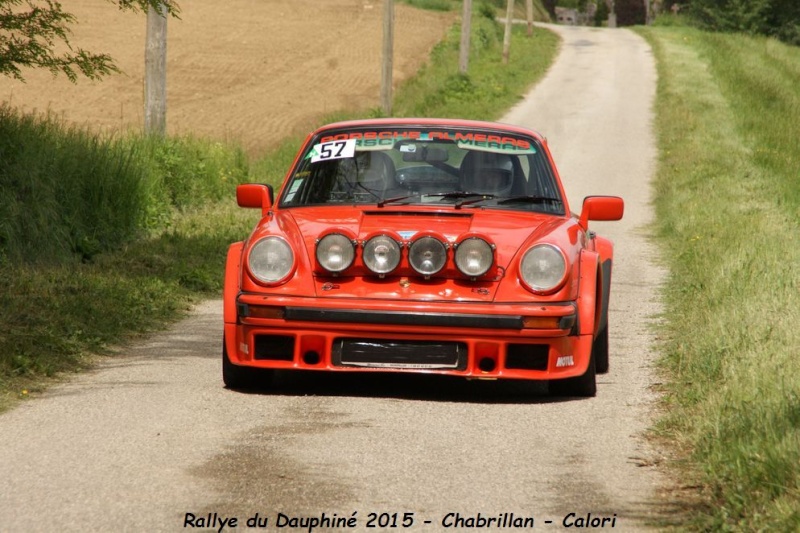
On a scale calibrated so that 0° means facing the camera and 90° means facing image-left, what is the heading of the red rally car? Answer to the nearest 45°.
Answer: approximately 0°

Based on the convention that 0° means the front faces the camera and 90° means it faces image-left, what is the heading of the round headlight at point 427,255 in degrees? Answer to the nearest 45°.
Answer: approximately 0°

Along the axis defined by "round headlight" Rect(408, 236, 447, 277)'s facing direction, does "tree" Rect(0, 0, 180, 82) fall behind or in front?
behind

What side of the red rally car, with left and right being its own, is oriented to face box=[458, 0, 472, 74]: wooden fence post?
back

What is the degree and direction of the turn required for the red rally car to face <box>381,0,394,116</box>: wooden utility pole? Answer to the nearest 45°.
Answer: approximately 180°

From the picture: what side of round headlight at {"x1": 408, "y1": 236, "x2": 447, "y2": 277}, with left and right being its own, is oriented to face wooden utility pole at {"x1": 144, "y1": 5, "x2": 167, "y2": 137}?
back

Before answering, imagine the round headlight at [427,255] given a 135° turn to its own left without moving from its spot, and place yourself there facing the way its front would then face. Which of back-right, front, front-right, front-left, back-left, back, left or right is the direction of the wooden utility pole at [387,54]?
front-left

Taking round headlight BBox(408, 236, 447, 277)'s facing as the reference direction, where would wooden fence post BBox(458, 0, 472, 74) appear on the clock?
The wooden fence post is roughly at 6 o'clock from the round headlight.
